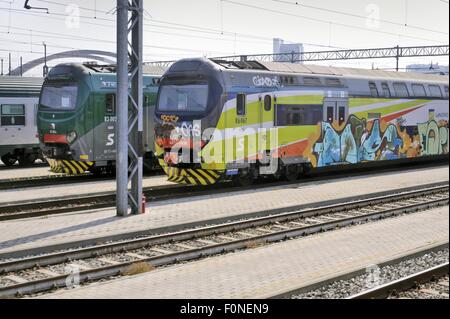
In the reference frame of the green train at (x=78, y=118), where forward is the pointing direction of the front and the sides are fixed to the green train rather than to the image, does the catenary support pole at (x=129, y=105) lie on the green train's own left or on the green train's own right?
on the green train's own left

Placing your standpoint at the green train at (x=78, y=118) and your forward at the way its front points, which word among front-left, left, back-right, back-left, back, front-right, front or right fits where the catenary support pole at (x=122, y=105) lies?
front-left

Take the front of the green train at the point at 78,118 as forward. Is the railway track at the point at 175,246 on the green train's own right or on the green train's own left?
on the green train's own left

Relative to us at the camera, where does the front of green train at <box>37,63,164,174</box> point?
facing the viewer and to the left of the viewer

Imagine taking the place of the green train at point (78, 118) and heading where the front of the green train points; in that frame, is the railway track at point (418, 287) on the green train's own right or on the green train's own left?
on the green train's own left

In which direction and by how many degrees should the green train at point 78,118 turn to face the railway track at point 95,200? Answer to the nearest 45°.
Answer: approximately 45° to its left
